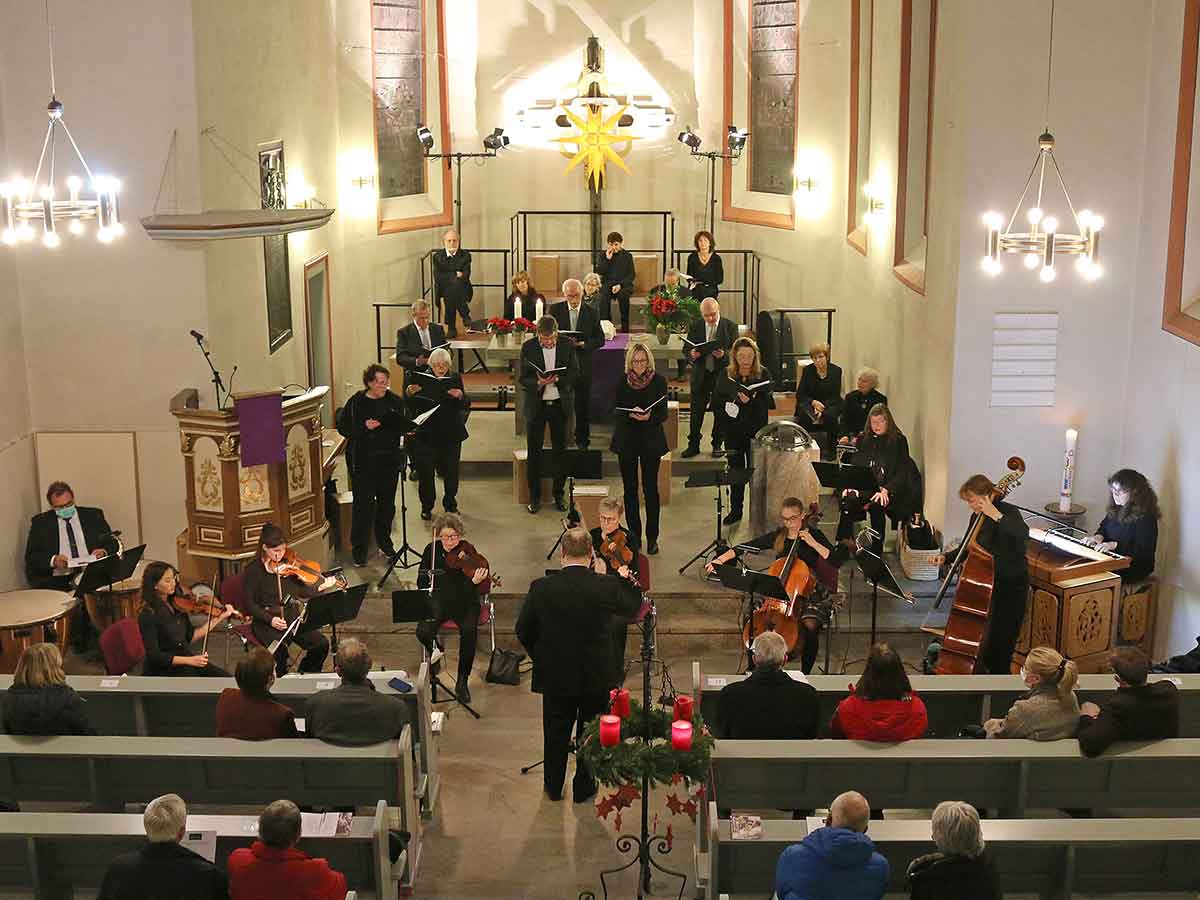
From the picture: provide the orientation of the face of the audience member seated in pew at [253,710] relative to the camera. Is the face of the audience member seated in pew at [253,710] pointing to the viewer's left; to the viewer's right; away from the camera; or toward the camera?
away from the camera

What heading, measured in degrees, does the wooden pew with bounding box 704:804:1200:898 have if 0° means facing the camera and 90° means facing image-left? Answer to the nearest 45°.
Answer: approximately 180°

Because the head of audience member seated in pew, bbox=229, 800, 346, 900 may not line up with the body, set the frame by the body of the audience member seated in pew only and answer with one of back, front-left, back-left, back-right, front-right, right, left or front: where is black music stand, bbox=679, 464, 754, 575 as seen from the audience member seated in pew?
front-right

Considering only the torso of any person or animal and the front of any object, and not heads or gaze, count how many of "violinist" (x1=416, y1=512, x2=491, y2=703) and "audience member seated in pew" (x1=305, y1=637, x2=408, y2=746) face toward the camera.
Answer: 1

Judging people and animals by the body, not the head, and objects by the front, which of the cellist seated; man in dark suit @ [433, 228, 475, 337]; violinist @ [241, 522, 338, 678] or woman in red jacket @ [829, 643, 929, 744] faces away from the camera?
the woman in red jacket

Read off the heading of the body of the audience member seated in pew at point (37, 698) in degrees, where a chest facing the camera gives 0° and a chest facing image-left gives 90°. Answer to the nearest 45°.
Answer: approximately 180°

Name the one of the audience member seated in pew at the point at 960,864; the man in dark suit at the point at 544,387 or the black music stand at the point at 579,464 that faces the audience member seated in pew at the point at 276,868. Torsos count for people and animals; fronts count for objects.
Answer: the man in dark suit

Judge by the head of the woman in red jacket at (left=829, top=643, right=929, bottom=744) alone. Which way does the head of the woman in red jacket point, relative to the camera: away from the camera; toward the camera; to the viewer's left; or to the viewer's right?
away from the camera

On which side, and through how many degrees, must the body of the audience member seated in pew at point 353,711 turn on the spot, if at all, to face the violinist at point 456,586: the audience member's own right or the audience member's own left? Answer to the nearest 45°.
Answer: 0° — they already face them

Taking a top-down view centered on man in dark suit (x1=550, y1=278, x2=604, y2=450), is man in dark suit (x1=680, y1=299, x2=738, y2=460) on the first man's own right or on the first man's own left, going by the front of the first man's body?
on the first man's own left

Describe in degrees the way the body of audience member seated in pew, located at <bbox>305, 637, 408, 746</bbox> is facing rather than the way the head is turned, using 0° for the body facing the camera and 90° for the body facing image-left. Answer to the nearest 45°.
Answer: approximately 180°

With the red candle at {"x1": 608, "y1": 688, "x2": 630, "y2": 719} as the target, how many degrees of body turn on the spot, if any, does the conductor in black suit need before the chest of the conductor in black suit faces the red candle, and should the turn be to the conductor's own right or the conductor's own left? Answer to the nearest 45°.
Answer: approximately 180°

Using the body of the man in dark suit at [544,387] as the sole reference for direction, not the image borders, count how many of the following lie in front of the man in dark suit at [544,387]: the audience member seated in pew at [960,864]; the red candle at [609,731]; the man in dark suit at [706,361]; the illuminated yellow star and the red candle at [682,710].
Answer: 3

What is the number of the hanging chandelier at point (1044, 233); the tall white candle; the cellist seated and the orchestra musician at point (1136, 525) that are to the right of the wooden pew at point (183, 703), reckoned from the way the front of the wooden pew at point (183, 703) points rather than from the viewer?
4

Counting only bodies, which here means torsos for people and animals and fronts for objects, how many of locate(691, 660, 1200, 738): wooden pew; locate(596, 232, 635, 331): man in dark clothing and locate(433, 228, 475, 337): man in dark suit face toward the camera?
2

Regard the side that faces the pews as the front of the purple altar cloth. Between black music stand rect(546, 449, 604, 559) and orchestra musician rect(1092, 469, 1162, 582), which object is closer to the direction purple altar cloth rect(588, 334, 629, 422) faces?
the black music stand
